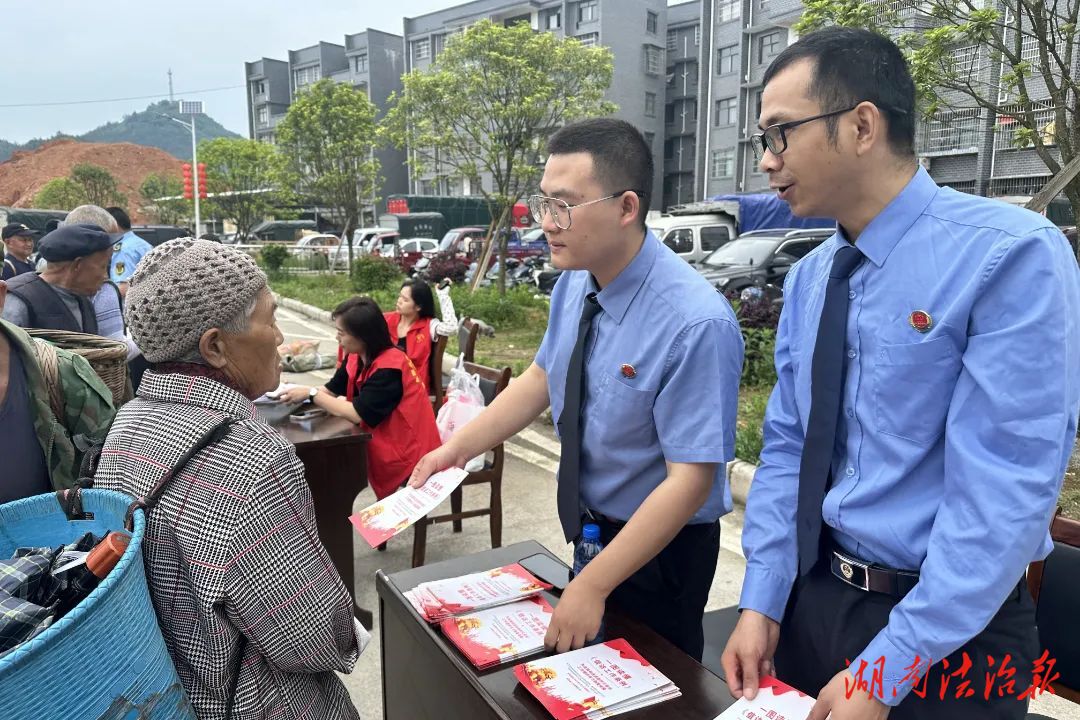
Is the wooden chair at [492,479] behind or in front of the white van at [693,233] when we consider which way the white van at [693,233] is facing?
in front

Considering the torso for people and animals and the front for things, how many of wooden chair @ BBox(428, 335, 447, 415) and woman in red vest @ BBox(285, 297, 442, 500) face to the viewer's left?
2

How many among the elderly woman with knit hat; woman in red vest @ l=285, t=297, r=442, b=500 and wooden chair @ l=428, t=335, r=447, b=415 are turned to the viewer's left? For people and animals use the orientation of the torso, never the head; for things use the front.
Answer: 2

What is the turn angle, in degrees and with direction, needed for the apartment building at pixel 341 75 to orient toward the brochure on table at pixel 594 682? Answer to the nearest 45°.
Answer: approximately 45° to its left

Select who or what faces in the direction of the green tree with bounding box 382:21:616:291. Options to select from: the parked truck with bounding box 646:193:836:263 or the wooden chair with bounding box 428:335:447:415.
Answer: the parked truck

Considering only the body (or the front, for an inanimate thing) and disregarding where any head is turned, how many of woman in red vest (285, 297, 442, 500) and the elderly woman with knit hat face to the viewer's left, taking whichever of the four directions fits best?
1

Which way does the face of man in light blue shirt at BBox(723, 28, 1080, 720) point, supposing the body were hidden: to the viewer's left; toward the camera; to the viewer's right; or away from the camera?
to the viewer's left

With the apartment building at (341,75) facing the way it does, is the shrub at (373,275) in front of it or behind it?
in front

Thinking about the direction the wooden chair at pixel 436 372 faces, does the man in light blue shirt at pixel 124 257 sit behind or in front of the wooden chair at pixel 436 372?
in front

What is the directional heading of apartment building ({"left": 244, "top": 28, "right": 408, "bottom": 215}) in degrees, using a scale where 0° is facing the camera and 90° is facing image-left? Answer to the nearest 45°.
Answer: approximately 45°

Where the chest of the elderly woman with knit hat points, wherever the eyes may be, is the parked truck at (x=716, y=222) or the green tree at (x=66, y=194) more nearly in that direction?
the parked truck

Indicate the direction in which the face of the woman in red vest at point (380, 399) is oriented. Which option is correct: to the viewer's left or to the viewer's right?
to the viewer's left

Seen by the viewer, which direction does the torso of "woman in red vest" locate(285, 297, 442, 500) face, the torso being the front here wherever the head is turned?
to the viewer's left

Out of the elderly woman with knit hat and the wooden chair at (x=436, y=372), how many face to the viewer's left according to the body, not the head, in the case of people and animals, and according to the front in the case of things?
1

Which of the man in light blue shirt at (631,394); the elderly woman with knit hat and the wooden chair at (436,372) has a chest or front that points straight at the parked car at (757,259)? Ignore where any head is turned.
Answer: the elderly woman with knit hat

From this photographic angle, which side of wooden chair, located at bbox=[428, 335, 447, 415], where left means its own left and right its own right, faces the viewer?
left
